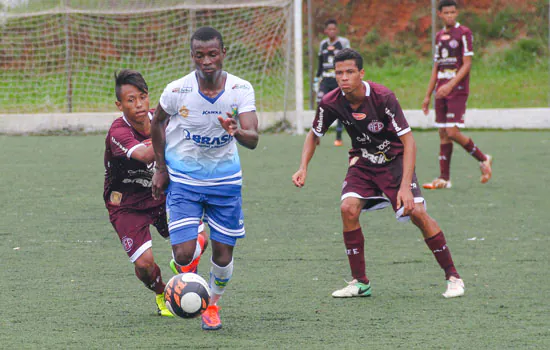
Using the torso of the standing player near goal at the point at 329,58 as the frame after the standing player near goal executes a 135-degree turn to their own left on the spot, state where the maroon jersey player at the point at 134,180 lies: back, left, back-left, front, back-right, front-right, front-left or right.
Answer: back-right

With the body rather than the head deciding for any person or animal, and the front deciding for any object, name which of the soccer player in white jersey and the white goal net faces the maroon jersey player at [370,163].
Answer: the white goal net

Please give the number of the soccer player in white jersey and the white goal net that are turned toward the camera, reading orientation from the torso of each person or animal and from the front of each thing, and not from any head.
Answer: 2

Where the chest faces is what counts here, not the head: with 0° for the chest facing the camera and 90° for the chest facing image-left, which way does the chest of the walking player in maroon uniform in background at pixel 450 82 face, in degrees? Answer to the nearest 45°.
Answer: approximately 45°

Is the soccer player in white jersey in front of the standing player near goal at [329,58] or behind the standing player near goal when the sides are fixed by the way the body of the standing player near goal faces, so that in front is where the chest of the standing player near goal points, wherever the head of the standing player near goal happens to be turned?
in front

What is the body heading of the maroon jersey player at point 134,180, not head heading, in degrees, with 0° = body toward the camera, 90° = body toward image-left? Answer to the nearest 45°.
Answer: approximately 315°

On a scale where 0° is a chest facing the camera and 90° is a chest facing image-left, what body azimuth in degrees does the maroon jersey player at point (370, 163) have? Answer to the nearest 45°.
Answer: approximately 45°

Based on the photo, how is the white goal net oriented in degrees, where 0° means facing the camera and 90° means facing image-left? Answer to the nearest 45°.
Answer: approximately 0°

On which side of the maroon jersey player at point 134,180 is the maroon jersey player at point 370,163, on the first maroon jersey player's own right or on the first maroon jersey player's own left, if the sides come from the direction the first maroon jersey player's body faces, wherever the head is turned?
on the first maroon jersey player's own left

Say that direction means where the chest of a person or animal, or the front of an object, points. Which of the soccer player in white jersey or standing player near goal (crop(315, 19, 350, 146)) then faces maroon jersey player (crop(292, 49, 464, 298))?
the standing player near goal

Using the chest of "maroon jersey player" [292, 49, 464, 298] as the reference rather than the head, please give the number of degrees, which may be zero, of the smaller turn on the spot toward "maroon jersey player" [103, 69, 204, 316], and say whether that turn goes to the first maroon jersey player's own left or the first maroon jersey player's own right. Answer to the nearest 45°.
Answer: approximately 45° to the first maroon jersey player's own right

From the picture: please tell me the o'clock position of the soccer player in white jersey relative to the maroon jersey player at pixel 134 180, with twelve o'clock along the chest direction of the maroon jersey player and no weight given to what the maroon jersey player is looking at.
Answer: The soccer player in white jersey is roughly at 12 o'clock from the maroon jersey player.
